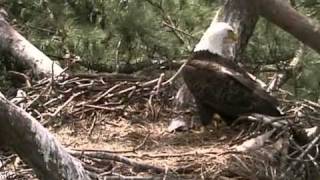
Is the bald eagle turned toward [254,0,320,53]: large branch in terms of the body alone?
no

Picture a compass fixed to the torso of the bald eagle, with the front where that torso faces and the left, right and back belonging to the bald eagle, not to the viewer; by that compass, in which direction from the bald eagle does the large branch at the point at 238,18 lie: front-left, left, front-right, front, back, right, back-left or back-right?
right

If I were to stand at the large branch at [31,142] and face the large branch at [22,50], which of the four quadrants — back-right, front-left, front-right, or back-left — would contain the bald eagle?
front-right

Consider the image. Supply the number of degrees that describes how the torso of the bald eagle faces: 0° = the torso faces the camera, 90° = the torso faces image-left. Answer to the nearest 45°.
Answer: approximately 90°
